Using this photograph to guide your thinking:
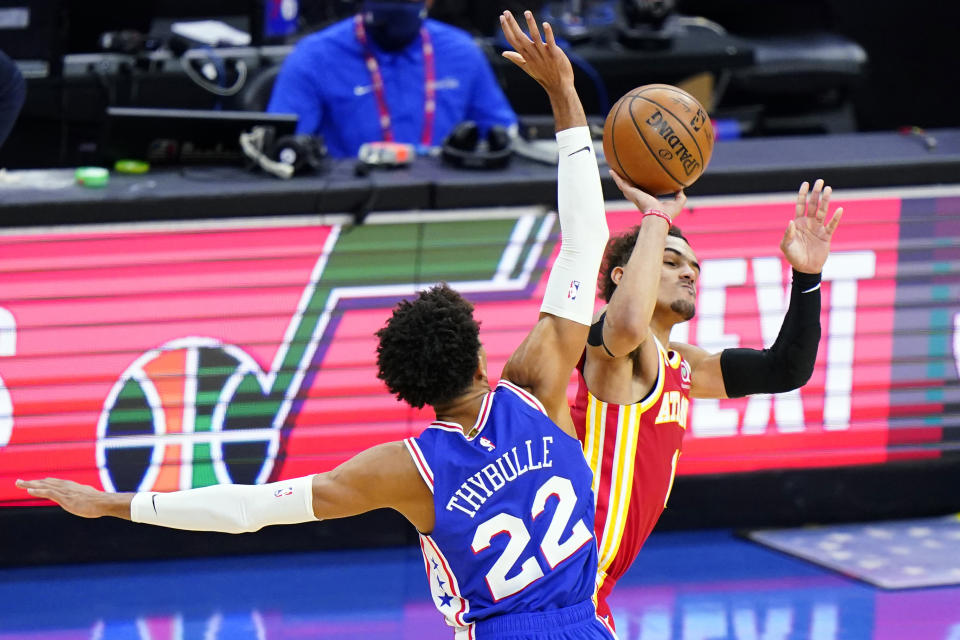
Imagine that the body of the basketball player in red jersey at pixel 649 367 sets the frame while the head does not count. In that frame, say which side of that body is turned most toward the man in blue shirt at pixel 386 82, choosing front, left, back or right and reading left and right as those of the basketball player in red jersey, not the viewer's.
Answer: back

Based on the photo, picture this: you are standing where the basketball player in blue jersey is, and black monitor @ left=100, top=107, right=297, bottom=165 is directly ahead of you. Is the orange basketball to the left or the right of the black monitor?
right

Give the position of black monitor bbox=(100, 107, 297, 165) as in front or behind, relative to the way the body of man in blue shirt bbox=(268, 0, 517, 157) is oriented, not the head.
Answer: in front

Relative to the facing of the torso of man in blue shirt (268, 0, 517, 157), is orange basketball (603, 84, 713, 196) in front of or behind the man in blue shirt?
in front

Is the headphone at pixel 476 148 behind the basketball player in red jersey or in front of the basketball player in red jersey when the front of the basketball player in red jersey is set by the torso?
behind

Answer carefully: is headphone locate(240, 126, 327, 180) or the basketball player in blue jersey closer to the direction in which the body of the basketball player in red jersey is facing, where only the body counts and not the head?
the basketball player in blue jersey

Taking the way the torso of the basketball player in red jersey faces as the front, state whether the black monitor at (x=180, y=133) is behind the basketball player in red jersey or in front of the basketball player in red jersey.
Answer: behind

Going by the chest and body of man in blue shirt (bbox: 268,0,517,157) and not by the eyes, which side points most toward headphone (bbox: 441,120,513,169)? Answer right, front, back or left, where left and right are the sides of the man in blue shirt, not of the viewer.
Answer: front

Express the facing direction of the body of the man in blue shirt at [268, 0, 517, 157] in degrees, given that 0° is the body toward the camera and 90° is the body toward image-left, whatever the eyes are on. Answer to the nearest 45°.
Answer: approximately 0°

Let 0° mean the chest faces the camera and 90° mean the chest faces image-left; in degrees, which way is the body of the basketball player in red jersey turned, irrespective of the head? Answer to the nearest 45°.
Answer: approximately 315°

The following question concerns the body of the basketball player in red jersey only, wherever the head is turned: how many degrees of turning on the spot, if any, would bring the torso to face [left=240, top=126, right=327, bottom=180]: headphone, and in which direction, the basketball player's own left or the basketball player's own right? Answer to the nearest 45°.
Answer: approximately 180°

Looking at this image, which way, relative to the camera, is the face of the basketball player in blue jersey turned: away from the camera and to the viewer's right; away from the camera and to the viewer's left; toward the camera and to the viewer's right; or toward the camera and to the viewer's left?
away from the camera and to the viewer's right

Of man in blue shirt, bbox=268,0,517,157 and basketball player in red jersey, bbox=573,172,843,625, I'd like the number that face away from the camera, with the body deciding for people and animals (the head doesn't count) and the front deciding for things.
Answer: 0

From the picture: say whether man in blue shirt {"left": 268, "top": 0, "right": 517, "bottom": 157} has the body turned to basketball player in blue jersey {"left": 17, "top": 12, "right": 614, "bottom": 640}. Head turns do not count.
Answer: yes
